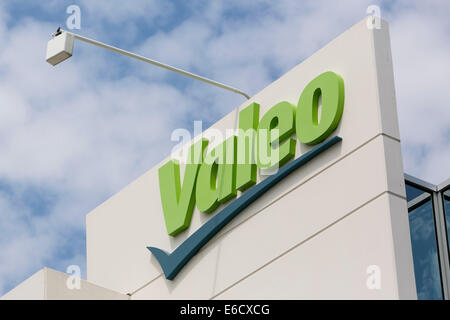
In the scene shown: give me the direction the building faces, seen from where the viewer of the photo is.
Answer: facing the viewer and to the left of the viewer
